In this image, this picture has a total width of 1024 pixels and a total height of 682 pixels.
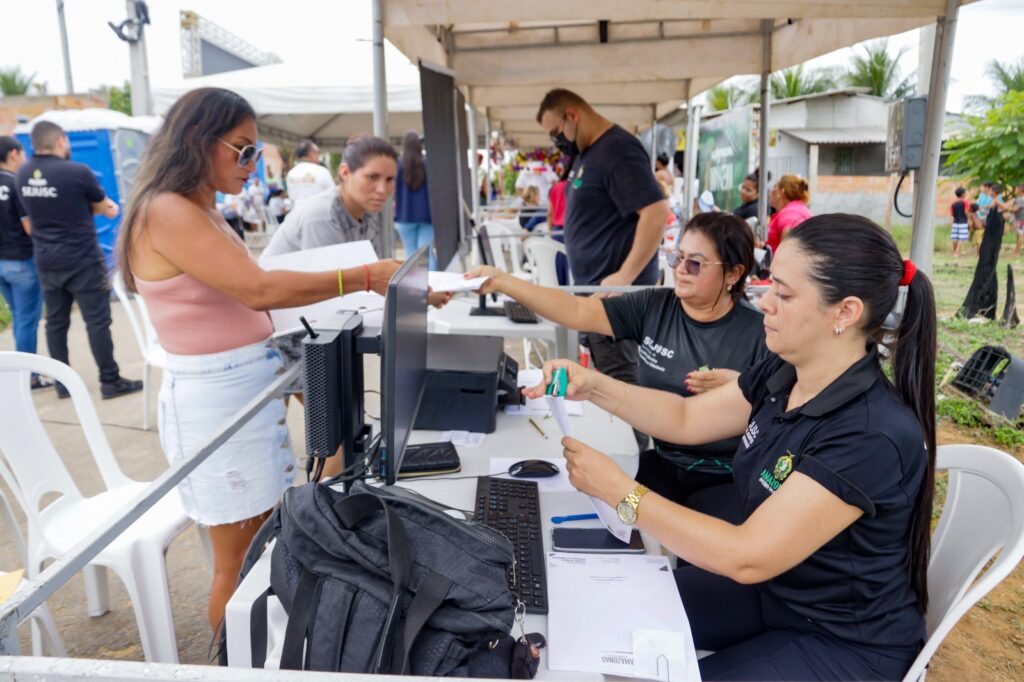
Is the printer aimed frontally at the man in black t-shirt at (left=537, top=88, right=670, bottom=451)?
no

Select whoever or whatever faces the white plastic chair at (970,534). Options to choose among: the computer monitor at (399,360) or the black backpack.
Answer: the computer monitor

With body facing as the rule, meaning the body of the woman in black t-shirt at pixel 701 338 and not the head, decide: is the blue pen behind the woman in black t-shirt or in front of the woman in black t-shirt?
in front

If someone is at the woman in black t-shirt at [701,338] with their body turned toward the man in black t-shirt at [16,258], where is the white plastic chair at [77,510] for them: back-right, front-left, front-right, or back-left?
front-left

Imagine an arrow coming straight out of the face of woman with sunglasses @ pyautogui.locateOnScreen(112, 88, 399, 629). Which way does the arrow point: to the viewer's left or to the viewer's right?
to the viewer's right

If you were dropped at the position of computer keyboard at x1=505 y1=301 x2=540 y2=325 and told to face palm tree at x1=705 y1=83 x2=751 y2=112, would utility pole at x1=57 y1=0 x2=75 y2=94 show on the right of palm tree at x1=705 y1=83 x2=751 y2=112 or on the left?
left

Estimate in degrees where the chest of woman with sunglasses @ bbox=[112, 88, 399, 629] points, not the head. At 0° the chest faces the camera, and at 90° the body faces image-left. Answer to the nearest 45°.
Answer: approximately 270°

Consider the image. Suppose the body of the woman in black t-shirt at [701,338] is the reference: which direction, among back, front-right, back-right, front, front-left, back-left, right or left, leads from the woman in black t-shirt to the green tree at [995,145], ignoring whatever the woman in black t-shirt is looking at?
back

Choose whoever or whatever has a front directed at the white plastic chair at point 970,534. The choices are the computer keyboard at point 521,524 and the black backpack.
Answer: the computer keyboard

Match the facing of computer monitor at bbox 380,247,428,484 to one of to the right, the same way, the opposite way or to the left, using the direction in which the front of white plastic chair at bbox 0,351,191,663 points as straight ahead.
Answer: the same way

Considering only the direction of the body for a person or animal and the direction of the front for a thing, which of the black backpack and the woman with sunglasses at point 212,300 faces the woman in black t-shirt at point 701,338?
the woman with sunglasses

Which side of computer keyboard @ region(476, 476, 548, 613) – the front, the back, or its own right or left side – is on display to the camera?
right

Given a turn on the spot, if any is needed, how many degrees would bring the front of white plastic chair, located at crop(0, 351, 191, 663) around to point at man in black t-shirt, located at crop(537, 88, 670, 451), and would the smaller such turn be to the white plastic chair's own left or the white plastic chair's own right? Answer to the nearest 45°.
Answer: approximately 45° to the white plastic chair's own left

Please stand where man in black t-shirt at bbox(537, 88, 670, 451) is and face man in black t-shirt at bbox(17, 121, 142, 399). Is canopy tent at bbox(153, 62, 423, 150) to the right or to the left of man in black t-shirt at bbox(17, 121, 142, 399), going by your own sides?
right

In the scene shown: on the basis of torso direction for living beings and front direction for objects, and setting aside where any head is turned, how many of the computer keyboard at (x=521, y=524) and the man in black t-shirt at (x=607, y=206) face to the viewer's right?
1

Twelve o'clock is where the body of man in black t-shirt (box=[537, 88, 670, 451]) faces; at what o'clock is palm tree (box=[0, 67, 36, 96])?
The palm tree is roughly at 3 o'clock from the man in black t-shirt.

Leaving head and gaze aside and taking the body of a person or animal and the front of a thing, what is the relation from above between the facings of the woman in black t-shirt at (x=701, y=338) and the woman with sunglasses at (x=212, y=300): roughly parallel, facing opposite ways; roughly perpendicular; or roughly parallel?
roughly parallel, facing opposite ways
